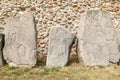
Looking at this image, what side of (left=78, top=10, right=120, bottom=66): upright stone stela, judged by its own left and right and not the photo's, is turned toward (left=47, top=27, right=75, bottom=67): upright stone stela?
right

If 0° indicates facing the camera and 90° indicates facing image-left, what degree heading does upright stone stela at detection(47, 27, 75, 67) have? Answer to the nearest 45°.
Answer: approximately 0°

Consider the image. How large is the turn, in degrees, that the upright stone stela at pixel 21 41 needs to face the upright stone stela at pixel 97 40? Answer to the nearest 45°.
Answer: approximately 90° to its left

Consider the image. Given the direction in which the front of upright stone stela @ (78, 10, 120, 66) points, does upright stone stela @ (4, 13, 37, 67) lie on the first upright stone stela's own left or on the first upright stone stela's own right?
on the first upright stone stela's own right

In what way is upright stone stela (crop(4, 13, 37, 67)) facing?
toward the camera

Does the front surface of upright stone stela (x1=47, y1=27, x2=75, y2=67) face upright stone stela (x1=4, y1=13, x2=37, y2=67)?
no

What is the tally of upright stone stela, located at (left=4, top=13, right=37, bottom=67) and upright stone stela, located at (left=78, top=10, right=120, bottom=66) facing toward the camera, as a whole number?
2

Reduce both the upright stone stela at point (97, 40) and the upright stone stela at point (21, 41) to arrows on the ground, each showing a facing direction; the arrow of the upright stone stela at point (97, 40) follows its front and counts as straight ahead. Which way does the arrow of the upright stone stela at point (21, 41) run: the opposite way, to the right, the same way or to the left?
the same way

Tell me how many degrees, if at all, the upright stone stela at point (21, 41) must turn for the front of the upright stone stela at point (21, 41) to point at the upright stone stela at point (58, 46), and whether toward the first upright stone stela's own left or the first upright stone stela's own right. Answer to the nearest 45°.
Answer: approximately 90° to the first upright stone stela's own left

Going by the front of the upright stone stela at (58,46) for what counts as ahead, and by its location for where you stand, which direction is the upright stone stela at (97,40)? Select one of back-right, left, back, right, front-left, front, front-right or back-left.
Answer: left

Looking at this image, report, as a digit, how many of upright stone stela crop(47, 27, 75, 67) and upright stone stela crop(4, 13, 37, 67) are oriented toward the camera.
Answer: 2

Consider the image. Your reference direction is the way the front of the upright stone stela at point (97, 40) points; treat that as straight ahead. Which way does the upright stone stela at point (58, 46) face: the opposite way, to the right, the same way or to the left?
the same way

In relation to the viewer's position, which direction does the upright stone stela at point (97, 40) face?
facing the viewer

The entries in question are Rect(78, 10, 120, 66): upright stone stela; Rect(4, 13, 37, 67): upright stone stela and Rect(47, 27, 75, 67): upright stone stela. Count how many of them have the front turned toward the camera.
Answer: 3
